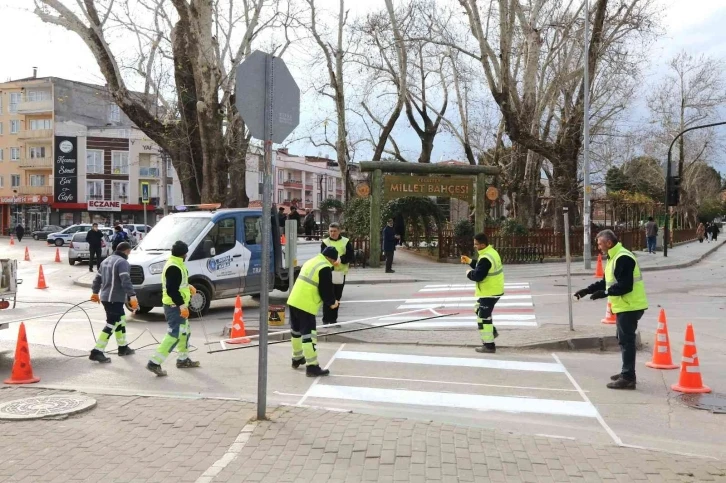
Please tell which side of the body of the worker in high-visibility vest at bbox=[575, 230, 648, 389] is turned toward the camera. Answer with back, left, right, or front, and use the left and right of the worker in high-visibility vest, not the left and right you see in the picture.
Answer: left

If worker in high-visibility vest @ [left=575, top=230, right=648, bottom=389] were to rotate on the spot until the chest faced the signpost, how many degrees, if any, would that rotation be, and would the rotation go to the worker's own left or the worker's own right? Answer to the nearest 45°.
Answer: approximately 45° to the worker's own left

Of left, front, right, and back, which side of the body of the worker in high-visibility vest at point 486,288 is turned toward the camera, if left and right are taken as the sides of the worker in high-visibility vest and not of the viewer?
left

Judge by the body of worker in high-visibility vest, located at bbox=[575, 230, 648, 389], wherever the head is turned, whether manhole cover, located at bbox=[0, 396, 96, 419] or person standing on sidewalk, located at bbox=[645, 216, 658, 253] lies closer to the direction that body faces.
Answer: the manhole cover

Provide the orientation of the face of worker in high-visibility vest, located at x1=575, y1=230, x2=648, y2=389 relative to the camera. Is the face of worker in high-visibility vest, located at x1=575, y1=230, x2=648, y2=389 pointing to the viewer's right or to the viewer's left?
to the viewer's left

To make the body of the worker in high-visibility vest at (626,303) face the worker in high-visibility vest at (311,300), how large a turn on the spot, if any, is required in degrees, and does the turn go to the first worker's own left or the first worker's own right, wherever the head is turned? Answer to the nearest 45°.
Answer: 0° — they already face them

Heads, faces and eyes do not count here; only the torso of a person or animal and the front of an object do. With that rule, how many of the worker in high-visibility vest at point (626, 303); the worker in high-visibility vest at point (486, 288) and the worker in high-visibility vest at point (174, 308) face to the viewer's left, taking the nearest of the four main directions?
2

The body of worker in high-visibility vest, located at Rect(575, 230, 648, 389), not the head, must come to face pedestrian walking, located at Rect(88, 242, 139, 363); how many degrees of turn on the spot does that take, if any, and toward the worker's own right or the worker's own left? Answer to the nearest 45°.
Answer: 0° — they already face them

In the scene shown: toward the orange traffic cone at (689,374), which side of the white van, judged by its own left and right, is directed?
left

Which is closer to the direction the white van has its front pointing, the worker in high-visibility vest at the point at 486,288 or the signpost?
the signpost
